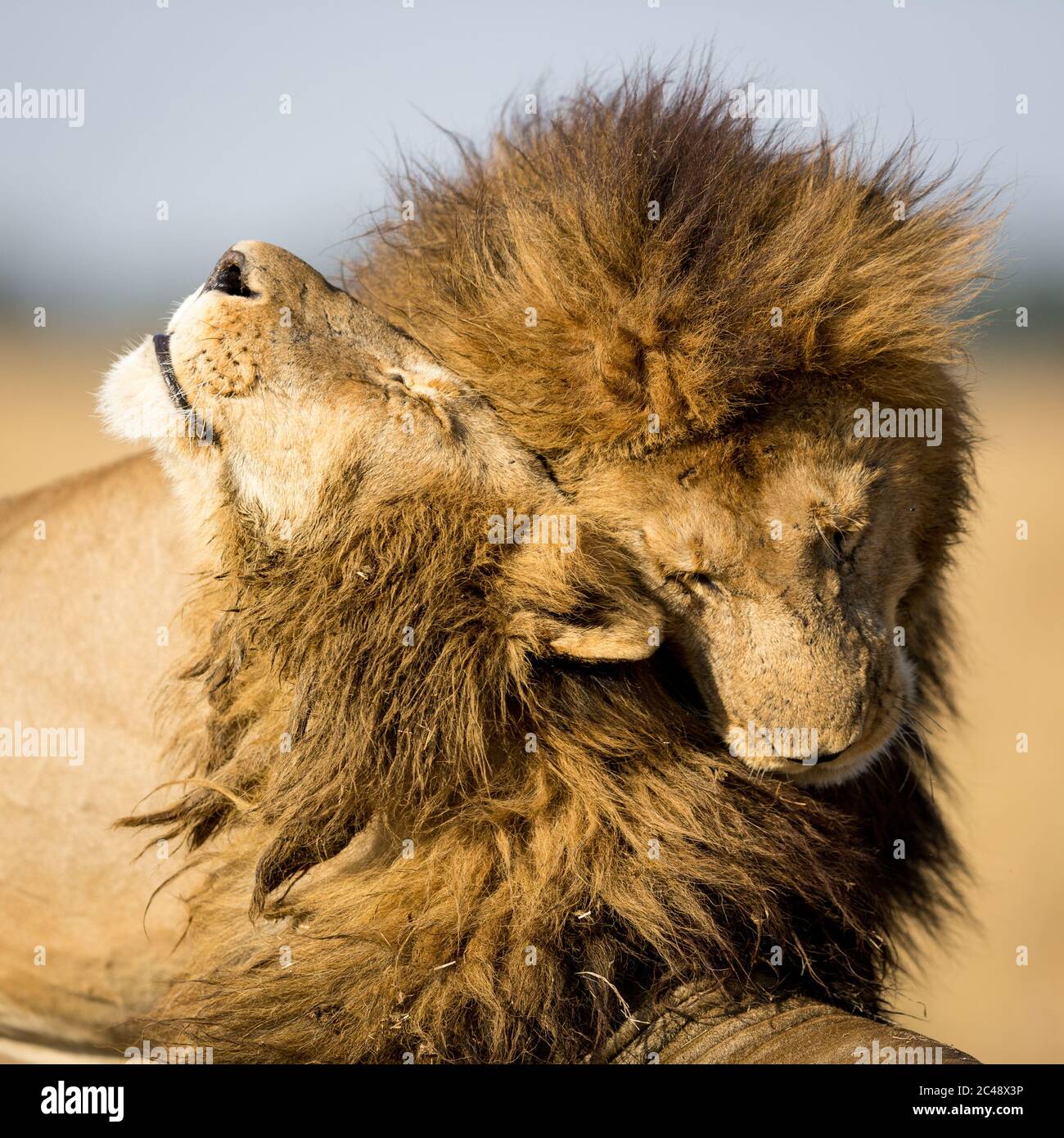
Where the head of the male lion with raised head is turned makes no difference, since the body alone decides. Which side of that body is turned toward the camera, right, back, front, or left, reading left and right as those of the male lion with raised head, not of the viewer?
left
